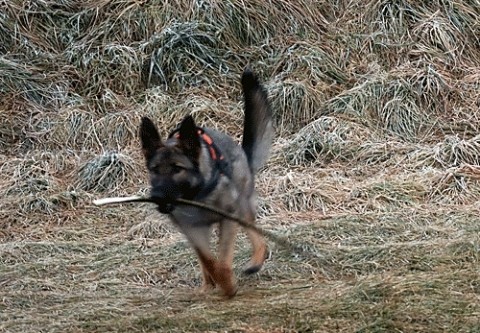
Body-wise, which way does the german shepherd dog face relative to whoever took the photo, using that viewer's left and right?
facing the viewer and to the left of the viewer
